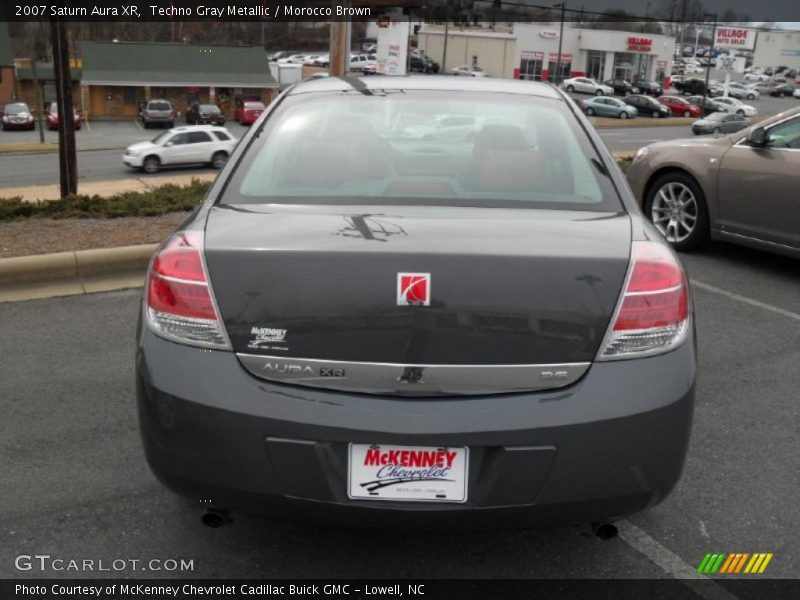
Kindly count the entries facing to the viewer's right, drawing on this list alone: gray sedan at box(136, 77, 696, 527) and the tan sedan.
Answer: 0

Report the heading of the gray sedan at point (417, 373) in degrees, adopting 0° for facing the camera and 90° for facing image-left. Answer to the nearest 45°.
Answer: approximately 180°

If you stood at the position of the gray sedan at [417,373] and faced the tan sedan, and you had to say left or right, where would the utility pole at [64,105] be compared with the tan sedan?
left

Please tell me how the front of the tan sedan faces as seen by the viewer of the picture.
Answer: facing away from the viewer and to the left of the viewer

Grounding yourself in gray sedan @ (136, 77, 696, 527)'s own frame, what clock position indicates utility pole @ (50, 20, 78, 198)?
The utility pole is roughly at 11 o'clock from the gray sedan.

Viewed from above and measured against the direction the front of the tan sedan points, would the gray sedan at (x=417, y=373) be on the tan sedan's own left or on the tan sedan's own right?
on the tan sedan's own left

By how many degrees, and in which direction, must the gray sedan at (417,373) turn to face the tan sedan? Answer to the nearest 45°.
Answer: approximately 45° to its right

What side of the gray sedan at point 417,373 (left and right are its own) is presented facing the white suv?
front
